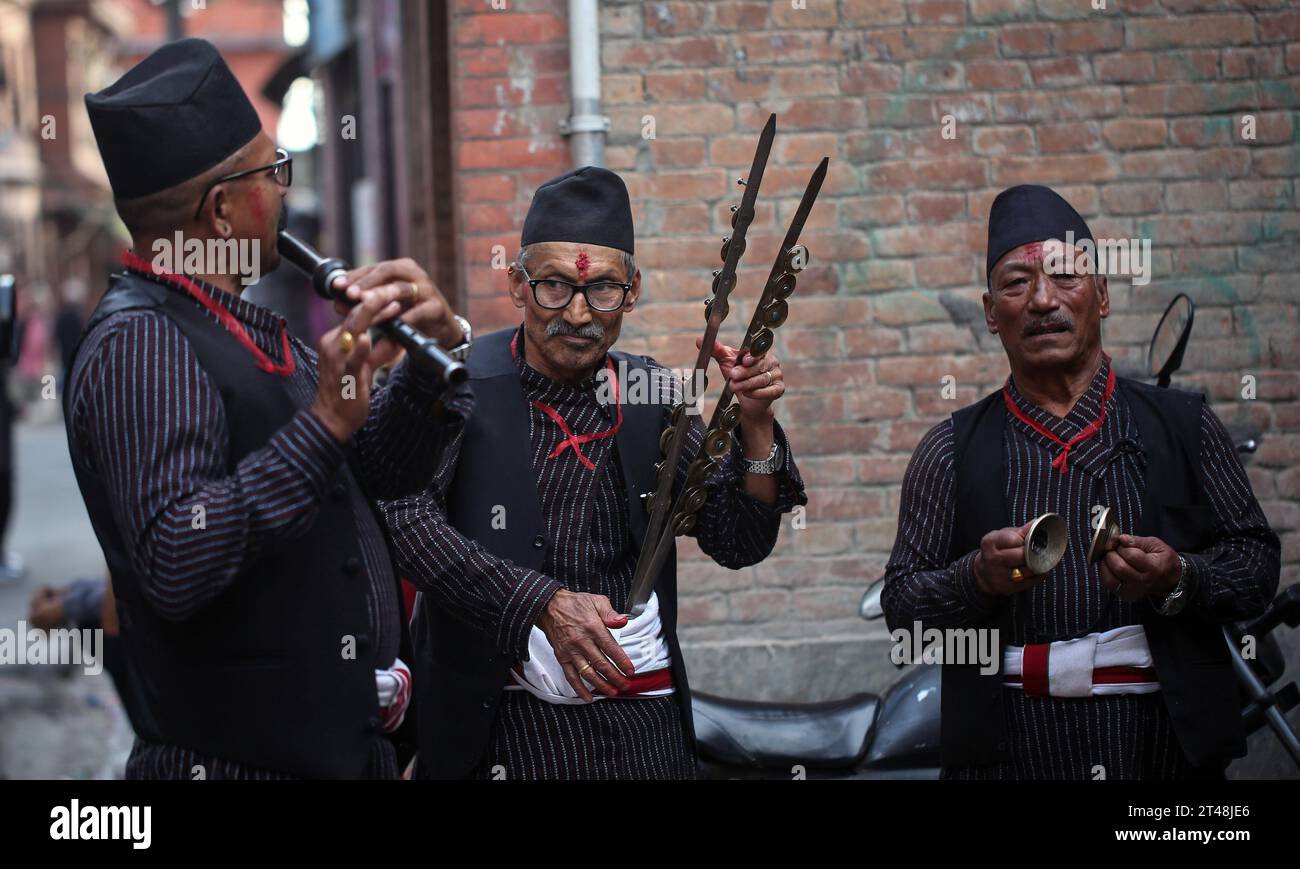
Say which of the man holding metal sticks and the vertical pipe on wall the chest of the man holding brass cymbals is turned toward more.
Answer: the man holding metal sticks

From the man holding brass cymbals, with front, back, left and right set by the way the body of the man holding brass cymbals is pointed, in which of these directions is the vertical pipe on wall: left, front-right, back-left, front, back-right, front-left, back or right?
back-right

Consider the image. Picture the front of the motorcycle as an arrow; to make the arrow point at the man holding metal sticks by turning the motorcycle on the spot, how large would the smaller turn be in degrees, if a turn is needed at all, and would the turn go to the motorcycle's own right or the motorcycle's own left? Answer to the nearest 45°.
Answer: approximately 135° to the motorcycle's own right

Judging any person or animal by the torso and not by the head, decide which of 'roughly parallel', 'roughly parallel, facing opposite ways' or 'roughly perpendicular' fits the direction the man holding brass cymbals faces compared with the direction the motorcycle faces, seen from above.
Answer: roughly perpendicular

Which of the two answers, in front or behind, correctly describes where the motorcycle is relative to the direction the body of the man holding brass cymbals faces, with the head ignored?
behind

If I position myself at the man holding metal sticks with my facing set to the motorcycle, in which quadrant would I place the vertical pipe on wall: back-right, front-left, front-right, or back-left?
front-left

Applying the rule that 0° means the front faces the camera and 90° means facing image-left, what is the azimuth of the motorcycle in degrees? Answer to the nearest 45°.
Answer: approximately 270°

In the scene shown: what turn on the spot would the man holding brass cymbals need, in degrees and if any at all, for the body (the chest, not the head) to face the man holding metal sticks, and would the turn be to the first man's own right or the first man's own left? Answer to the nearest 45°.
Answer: approximately 90° to the first man's own right

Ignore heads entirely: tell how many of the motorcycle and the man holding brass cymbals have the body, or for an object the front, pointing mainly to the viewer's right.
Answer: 1

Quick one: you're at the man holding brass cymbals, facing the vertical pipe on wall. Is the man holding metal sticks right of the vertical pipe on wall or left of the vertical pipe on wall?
left

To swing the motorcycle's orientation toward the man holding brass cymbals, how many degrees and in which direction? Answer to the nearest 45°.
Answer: approximately 45° to its right

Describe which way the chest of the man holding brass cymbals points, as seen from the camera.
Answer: toward the camera

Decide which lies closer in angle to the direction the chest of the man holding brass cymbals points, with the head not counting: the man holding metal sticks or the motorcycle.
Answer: the man holding metal sticks
